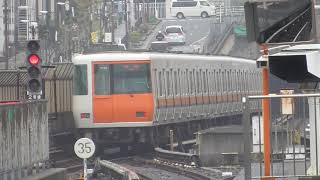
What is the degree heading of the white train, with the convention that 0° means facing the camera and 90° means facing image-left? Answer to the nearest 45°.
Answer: approximately 45°

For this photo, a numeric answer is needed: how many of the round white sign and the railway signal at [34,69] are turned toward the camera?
2

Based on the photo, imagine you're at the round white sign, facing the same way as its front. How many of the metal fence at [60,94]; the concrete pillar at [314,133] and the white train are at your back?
2

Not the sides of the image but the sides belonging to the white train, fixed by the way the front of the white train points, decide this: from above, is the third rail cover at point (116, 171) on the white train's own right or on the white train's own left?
on the white train's own left

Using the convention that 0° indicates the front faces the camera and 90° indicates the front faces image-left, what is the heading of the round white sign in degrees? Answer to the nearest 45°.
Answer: approximately 0°

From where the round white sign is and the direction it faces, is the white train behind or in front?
behind
